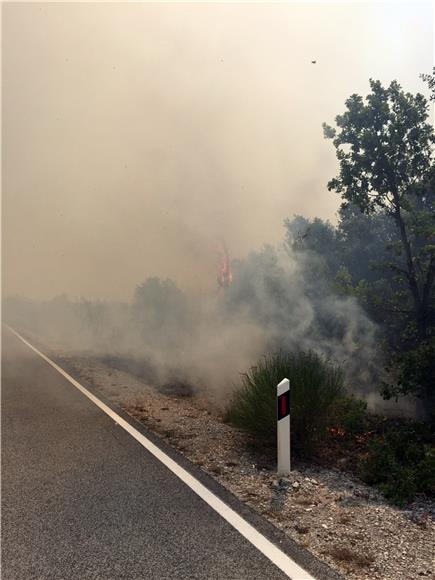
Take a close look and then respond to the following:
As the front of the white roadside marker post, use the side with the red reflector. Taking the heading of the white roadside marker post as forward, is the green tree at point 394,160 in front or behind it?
behind

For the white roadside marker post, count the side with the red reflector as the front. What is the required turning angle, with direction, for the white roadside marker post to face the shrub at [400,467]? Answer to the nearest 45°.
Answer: approximately 90° to its left

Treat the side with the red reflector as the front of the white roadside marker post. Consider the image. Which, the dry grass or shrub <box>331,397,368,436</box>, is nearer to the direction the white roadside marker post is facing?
the dry grass

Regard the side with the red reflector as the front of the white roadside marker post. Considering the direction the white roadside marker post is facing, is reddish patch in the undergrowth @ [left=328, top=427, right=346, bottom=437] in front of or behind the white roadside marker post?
behind

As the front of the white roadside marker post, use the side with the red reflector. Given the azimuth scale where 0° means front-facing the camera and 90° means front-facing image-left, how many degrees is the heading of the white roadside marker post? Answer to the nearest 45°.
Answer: approximately 0°

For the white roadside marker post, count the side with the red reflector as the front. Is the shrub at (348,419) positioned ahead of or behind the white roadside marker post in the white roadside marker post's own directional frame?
behind
